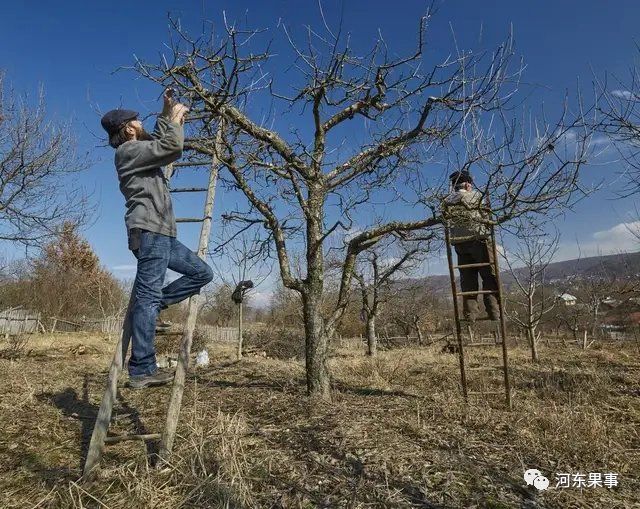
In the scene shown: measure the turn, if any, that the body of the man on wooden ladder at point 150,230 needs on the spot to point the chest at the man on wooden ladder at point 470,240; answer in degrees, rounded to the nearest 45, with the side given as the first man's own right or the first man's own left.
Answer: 0° — they already face them

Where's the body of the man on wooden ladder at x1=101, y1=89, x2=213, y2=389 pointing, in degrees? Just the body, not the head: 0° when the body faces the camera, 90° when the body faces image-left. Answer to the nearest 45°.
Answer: approximately 270°
